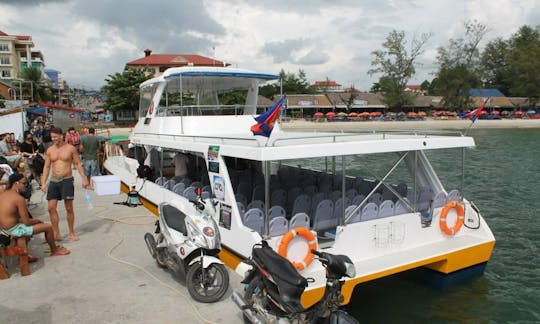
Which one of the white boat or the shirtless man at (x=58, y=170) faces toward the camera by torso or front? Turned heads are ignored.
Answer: the shirtless man

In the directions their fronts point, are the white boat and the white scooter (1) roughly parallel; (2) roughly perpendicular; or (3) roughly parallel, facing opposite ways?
roughly parallel, facing opposite ways

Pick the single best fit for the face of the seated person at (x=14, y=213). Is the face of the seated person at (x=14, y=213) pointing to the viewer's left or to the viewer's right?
to the viewer's right

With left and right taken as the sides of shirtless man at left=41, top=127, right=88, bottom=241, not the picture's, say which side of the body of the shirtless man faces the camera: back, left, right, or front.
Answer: front

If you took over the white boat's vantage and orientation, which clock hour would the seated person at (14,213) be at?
The seated person is roughly at 10 o'clock from the white boat.

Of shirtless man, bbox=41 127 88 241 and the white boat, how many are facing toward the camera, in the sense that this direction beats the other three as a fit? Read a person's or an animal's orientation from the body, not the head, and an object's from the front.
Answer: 1

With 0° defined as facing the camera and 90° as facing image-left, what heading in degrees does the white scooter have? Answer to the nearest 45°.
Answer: approximately 315°

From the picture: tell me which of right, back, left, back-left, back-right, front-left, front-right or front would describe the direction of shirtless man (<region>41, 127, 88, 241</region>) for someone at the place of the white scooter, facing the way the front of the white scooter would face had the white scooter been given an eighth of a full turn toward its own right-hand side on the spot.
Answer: back-right

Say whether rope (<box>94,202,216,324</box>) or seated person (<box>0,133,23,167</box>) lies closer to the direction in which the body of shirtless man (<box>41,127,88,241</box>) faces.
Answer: the rope

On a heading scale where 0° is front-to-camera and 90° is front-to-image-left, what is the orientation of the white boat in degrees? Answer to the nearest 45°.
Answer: approximately 135°

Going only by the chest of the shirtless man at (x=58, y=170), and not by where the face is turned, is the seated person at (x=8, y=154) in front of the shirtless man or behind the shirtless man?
behind
